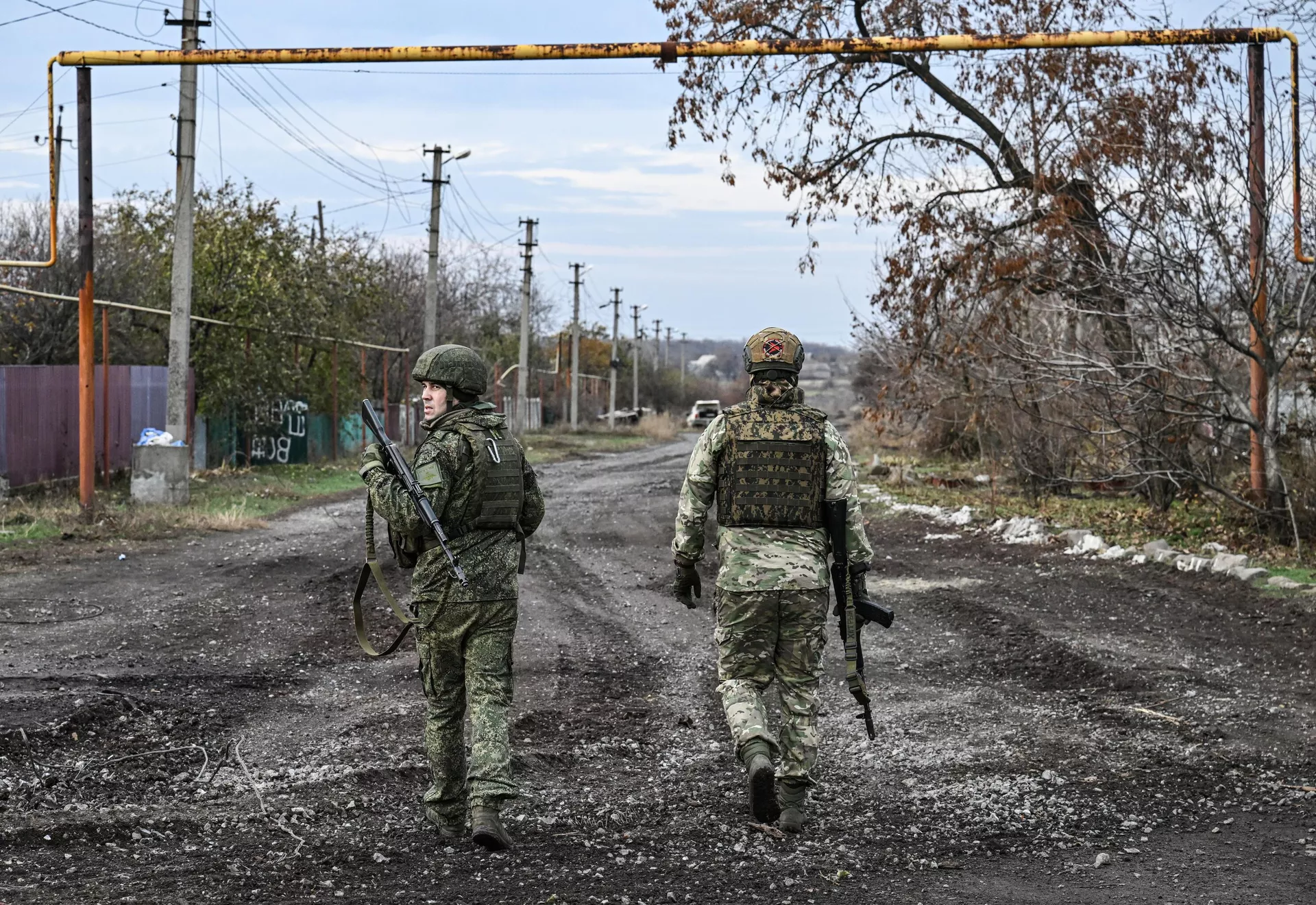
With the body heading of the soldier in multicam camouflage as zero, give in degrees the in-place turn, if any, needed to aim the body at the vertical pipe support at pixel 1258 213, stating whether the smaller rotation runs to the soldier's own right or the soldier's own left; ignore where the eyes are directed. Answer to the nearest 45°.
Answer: approximately 45° to the soldier's own right

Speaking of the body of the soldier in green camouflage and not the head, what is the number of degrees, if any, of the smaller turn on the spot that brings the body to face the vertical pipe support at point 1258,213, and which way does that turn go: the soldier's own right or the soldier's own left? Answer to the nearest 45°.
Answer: approximately 90° to the soldier's own right

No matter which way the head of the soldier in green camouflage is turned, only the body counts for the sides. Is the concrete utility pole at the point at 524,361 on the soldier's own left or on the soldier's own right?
on the soldier's own right

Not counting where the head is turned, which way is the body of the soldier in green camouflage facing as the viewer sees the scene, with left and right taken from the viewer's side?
facing away from the viewer and to the left of the viewer

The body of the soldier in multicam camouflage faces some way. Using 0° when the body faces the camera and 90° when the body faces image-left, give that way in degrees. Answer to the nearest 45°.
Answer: approximately 180°

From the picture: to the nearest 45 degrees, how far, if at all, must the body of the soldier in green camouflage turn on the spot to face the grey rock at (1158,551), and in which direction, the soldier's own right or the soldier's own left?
approximately 90° to the soldier's own right

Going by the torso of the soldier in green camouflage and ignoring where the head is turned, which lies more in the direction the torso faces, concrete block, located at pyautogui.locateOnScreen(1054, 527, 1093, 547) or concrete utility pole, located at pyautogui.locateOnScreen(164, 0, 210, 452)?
the concrete utility pole

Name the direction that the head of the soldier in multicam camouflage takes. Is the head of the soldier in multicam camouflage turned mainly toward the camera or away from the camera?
away from the camera

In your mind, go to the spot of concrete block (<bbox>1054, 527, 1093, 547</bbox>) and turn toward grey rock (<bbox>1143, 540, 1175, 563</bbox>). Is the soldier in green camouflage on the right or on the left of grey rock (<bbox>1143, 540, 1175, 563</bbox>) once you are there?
right

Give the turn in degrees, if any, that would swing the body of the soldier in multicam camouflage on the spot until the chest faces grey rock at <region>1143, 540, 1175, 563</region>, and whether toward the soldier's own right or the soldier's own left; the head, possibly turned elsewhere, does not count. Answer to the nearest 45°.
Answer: approximately 45° to the soldier's own right
